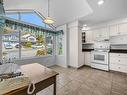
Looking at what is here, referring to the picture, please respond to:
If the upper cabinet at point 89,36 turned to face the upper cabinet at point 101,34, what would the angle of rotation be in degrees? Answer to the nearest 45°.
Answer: approximately 90° to its left

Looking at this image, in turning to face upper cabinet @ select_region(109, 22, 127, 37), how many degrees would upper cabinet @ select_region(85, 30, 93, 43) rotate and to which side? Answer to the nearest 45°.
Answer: approximately 90° to its left
